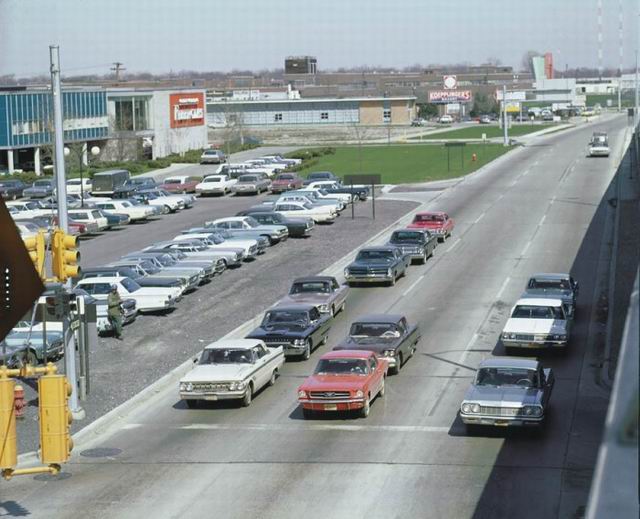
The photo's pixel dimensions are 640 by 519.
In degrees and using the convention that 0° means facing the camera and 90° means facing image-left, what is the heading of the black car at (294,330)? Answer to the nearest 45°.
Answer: approximately 45°

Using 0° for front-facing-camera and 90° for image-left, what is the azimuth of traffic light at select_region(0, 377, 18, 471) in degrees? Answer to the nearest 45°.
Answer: approximately 225°

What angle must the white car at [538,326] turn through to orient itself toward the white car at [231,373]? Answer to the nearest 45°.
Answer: approximately 45° to its right

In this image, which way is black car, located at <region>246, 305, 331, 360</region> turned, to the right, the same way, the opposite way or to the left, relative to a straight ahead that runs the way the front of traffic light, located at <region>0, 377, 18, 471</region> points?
the opposite way

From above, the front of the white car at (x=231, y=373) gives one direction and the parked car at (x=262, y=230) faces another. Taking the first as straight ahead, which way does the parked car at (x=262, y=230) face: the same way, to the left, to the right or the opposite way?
to the left

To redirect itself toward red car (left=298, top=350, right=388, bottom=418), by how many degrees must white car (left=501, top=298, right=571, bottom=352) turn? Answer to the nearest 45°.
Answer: approximately 45° to its right
